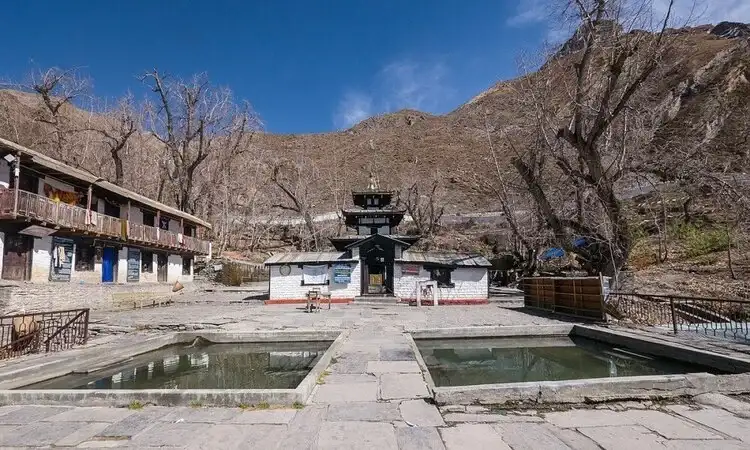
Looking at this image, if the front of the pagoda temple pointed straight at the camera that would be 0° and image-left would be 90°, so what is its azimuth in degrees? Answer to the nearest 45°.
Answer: approximately 0°

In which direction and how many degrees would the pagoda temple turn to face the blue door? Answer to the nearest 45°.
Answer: approximately 90° to its right

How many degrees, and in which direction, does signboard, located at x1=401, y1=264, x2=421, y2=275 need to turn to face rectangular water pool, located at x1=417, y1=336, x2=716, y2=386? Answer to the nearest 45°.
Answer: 0° — it already faces it

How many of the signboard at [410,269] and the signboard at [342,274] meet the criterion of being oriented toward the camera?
2

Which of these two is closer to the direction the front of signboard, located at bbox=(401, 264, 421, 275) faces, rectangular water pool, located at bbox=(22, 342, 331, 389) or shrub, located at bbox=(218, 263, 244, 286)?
the rectangular water pool

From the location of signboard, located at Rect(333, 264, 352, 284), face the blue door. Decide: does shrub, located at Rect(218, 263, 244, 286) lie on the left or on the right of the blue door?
right

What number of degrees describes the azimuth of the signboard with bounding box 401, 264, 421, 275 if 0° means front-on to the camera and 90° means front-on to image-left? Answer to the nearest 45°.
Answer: approximately 0°

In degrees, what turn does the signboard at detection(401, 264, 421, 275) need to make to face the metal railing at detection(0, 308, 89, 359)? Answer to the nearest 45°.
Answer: approximately 45° to its right

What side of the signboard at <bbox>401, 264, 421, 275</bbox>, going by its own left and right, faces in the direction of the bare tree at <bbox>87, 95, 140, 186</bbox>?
right

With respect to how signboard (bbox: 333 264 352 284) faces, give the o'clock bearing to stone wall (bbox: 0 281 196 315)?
The stone wall is roughly at 2 o'clock from the signboard.
